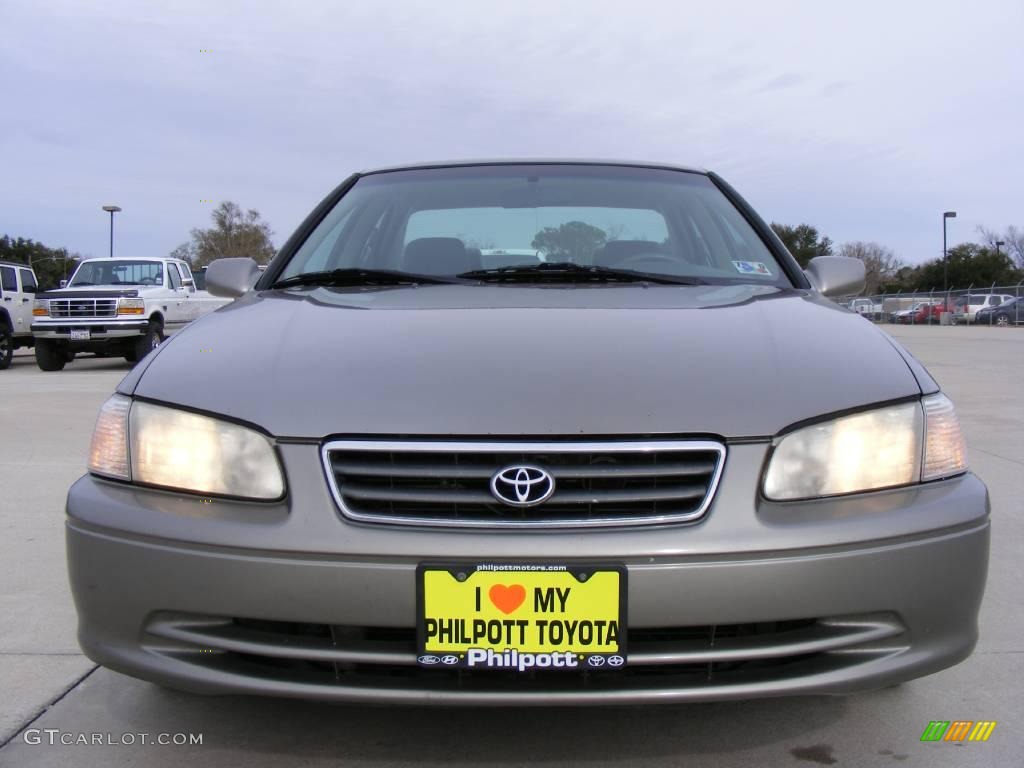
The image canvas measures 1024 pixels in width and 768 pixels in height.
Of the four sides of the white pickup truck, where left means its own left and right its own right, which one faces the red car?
back

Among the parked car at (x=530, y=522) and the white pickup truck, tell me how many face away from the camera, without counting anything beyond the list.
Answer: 0

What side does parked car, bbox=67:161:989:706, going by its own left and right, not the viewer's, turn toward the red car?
back

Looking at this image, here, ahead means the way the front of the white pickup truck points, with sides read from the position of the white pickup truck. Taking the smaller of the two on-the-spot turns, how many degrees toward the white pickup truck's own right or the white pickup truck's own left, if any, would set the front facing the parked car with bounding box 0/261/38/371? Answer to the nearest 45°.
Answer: approximately 90° to the white pickup truck's own right

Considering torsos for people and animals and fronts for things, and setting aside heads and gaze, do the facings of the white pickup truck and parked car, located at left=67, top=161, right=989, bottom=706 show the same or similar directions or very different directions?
same or similar directions

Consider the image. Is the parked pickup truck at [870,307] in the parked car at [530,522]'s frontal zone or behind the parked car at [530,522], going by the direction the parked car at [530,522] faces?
behind

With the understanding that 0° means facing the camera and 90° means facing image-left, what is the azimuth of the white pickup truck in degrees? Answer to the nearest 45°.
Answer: approximately 45°

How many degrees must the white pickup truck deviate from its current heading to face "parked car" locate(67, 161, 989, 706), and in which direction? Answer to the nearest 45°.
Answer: approximately 45° to its left

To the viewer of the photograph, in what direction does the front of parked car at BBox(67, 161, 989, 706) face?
facing the viewer

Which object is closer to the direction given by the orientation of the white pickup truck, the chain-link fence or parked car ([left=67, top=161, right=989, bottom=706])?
the parked car

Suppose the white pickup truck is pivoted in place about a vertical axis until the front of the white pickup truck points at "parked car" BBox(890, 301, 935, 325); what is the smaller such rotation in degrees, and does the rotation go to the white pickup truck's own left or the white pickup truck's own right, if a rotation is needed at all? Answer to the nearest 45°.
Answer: approximately 180°
